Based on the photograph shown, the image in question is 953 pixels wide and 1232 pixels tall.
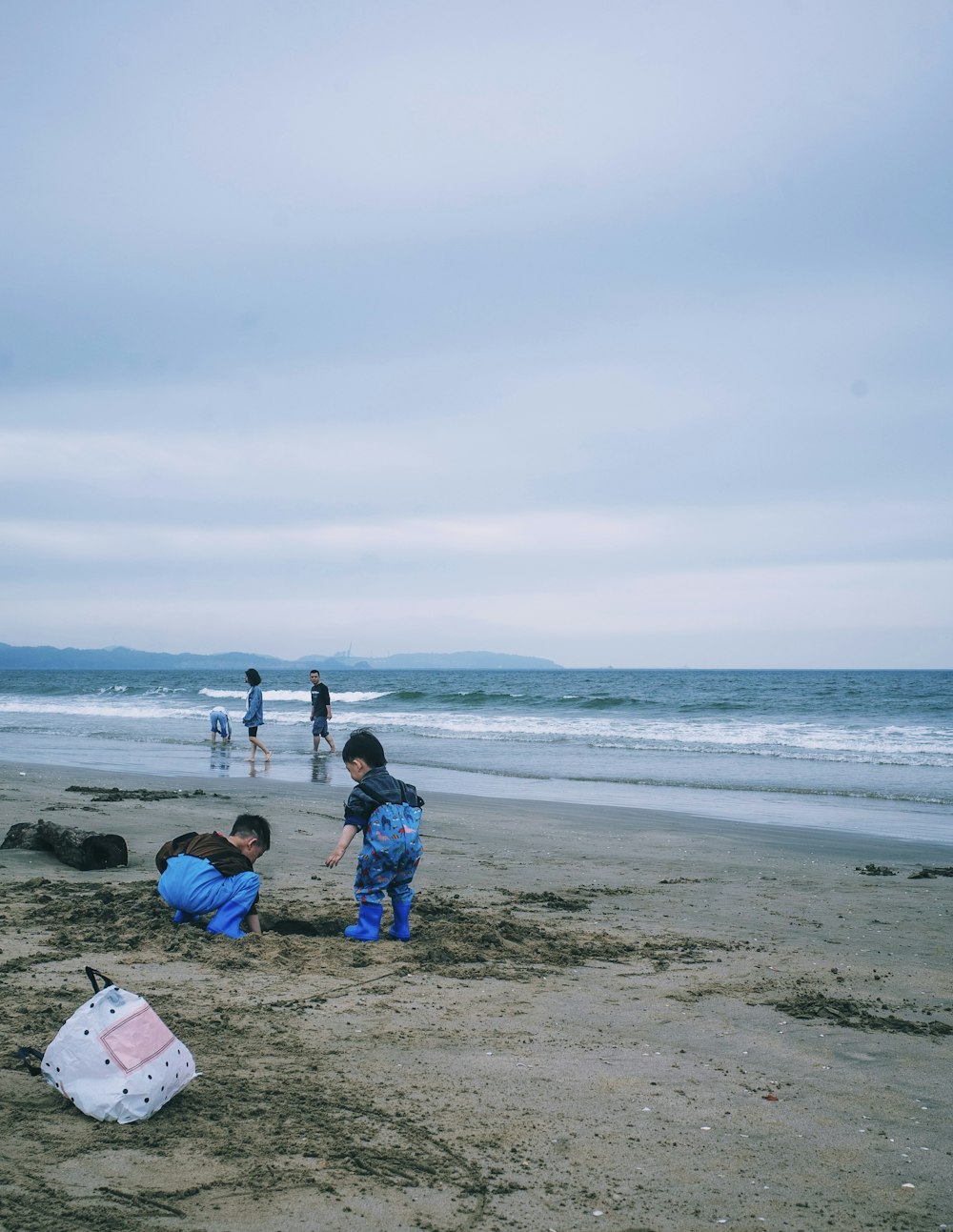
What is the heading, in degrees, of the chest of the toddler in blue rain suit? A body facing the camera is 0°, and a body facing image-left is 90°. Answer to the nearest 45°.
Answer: approximately 135°

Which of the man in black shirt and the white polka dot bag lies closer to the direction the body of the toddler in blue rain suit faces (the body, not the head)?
the man in black shirt

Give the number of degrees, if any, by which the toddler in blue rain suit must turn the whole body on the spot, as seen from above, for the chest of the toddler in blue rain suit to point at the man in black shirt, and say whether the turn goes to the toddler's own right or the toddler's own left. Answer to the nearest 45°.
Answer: approximately 45° to the toddler's own right

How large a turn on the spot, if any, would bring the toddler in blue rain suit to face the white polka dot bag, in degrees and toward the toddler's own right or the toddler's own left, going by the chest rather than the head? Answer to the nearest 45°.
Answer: approximately 135° to the toddler's own left

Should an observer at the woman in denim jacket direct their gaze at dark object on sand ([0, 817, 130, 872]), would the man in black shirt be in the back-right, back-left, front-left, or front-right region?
back-left

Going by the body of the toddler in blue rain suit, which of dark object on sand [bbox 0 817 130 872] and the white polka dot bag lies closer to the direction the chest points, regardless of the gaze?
the dark object on sand

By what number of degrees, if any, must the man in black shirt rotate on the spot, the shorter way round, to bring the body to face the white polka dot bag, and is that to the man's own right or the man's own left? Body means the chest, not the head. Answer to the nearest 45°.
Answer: approximately 45° to the man's own left

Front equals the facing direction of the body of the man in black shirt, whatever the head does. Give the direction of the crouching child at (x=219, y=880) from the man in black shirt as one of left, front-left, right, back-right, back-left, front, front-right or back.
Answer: front-left

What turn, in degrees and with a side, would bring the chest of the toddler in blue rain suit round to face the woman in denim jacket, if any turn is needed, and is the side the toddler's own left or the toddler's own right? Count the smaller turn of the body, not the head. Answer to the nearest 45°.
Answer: approximately 45° to the toddler's own right

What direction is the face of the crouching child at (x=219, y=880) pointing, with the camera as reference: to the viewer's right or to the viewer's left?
to the viewer's right

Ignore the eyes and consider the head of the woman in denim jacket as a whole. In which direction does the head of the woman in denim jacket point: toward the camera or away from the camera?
away from the camera

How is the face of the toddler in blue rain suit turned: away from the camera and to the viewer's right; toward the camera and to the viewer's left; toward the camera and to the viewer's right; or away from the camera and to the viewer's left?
away from the camera and to the viewer's left

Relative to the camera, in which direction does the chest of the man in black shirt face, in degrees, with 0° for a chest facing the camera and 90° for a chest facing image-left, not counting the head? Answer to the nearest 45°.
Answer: approximately 45°

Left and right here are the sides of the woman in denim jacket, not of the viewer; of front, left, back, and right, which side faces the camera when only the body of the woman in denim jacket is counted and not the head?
left
